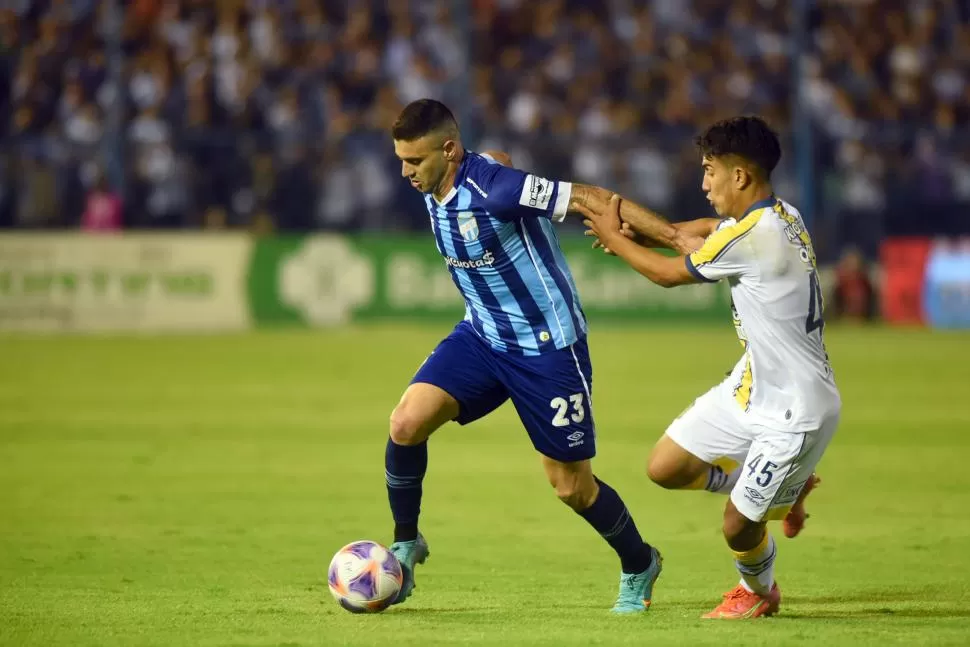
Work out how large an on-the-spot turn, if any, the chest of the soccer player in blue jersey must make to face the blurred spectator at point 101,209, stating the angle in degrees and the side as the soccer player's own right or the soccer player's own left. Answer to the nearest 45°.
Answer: approximately 90° to the soccer player's own right

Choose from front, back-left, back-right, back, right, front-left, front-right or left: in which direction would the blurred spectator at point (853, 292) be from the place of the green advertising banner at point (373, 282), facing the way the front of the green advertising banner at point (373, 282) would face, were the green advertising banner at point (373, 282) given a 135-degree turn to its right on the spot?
back-right

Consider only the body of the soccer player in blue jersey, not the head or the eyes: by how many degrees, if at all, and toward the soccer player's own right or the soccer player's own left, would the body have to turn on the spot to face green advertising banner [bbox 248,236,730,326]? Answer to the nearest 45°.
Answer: approximately 135° to the soccer player's own right

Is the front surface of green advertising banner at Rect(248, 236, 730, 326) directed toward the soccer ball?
yes

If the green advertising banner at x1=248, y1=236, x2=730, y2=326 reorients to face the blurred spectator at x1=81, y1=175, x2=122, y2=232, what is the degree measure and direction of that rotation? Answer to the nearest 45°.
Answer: approximately 90° to its right

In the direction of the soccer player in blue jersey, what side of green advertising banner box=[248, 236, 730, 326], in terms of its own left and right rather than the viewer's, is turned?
front

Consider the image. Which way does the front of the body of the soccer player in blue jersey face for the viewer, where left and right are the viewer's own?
facing the viewer and to the left of the viewer

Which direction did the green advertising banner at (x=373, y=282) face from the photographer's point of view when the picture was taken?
facing the viewer

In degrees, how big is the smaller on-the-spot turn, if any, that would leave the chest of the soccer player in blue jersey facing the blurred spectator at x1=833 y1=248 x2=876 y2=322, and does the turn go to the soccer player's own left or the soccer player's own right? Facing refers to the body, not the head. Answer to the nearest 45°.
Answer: approximately 135° to the soccer player's own right
